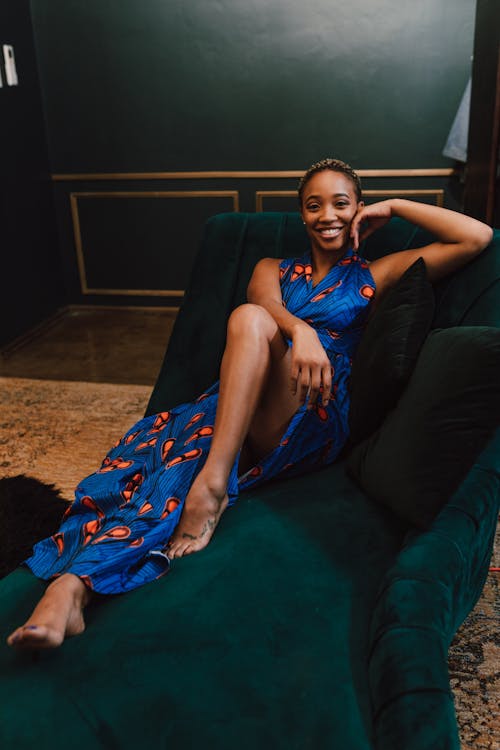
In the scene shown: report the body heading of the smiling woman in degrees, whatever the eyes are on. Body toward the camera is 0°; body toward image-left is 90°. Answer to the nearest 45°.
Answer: approximately 45°

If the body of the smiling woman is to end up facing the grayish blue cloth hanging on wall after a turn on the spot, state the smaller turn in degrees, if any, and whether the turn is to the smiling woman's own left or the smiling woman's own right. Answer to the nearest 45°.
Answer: approximately 180°
